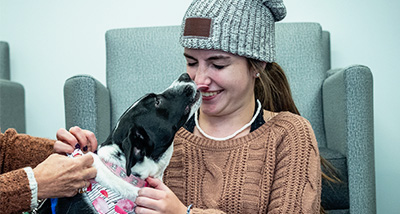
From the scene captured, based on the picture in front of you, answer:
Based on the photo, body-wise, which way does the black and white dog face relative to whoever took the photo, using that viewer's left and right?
facing to the right of the viewer

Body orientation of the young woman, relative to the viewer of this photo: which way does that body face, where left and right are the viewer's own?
facing the viewer and to the left of the viewer

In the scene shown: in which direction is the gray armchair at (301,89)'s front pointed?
toward the camera

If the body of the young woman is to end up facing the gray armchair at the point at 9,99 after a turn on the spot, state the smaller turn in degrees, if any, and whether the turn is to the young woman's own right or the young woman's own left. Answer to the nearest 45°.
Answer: approximately 90° to the young woman's own right

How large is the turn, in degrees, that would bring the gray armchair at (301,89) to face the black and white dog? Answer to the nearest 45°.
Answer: approximately 45° to its right

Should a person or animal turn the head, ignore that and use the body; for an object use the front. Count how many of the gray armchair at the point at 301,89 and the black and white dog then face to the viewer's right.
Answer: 1

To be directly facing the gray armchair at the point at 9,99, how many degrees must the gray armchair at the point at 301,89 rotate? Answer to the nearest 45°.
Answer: approximately 90° to its right
